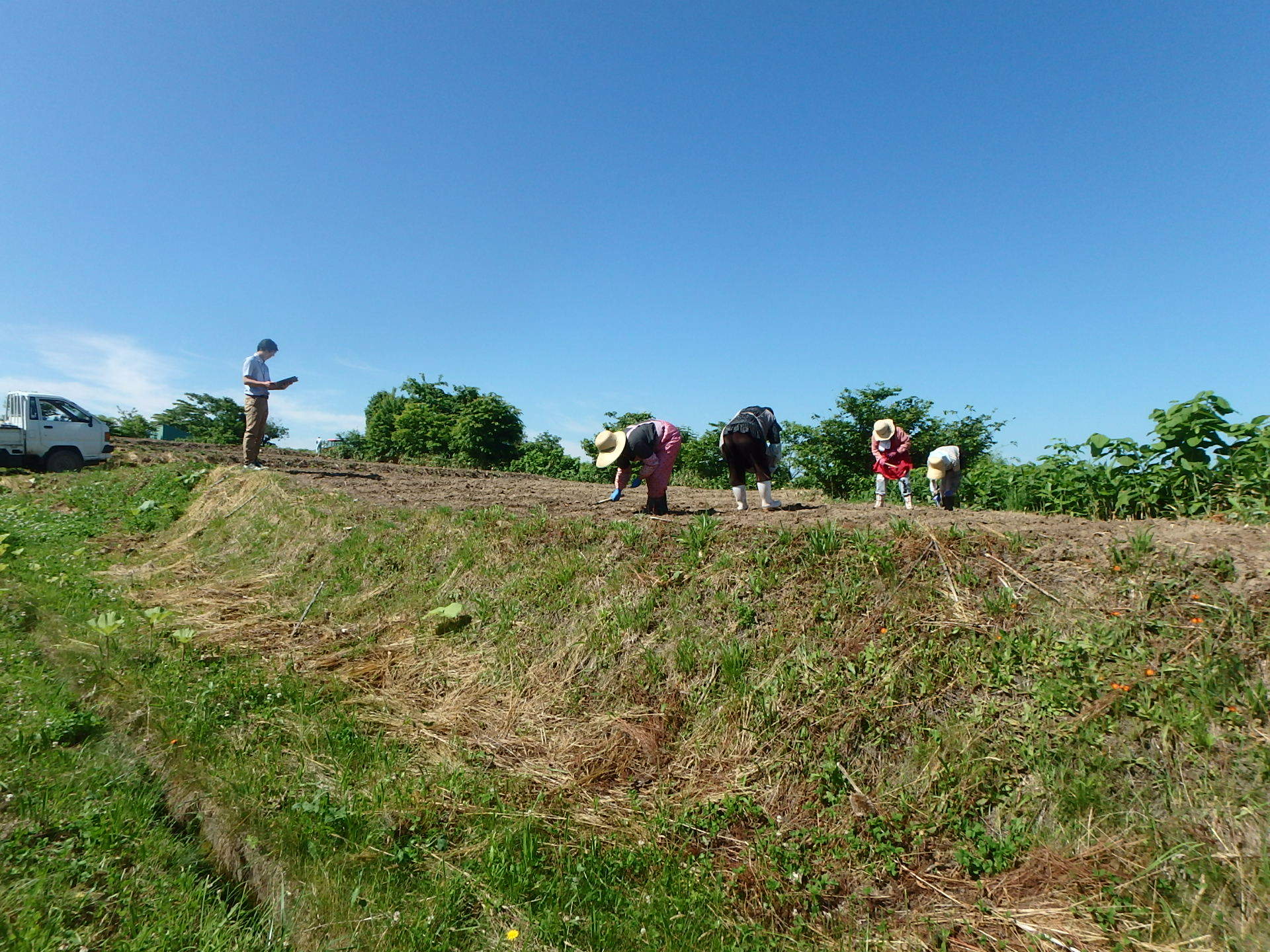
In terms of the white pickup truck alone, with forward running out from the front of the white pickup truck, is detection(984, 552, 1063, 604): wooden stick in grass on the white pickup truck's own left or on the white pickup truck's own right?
on the white pickup truck's own right

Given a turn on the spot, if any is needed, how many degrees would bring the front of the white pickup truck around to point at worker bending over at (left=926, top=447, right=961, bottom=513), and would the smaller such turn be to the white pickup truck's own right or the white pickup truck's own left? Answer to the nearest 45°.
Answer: approximately 45° to the white pickup truck's own right

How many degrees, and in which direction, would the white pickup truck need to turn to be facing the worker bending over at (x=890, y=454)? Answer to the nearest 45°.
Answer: approximately 45° to its right

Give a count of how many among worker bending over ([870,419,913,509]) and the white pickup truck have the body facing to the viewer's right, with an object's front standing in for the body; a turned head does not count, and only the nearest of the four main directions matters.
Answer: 1

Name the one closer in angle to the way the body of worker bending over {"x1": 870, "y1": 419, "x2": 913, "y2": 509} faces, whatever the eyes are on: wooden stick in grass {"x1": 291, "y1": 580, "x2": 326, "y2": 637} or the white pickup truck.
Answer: the wooden stick in grass

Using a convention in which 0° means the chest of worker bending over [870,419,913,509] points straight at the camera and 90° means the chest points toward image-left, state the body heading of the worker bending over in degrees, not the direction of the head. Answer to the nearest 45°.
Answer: approximately 0°

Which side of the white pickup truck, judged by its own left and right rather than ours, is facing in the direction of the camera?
right

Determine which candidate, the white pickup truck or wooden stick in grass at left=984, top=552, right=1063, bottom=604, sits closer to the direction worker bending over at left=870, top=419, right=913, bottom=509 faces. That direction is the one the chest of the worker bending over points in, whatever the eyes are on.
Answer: the wooden stick in grass

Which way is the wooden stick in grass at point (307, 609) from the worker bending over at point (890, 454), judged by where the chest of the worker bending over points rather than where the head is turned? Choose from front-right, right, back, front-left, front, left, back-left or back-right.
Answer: front-right
